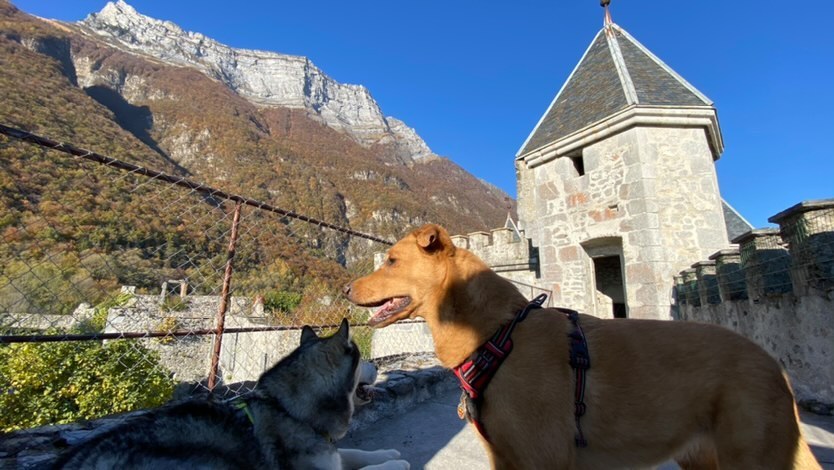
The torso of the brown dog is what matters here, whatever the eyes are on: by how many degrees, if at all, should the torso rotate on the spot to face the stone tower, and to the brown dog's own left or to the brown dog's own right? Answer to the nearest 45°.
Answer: approximately 90° to the brown dog's own right

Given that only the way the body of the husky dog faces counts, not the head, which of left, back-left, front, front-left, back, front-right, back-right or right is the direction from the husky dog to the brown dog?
front-right

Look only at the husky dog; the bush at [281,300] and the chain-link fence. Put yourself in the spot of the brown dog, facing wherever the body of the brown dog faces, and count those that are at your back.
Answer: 0

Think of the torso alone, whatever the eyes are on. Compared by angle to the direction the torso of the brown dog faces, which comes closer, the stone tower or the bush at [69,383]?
the bush

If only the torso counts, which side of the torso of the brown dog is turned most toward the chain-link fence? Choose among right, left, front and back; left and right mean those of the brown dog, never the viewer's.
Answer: front

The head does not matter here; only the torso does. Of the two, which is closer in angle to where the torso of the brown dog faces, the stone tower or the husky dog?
the husky dog

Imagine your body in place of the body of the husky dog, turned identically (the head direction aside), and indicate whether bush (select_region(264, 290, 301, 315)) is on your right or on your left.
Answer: on your left

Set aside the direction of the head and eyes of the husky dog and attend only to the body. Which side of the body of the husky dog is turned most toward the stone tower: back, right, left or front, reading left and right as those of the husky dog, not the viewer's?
front

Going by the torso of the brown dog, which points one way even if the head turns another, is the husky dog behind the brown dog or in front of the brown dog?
in front

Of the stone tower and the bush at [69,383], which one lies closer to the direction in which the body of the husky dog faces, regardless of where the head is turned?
the stone tower

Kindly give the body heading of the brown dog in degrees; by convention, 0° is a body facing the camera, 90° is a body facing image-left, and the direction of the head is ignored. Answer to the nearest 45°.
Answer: approximately 90°

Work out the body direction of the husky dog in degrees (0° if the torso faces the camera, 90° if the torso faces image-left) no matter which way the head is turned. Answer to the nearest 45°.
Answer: approximately 270°

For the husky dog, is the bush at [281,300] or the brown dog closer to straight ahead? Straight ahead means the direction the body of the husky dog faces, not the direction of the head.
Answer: the brown dog
